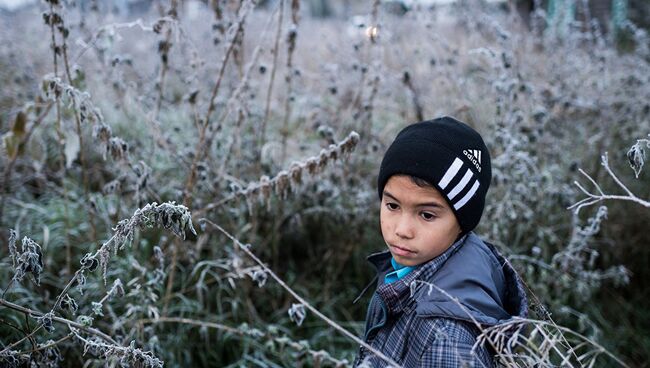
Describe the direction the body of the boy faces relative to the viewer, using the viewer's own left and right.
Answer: facing the viewer and to the left of the viewer

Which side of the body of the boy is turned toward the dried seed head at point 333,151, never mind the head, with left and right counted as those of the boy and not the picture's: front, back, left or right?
right

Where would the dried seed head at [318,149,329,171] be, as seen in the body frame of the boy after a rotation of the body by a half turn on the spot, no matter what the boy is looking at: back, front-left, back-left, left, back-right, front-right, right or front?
left

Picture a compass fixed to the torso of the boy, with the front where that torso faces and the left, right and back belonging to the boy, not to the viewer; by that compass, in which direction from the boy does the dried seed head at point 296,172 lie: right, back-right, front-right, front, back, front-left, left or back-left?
right

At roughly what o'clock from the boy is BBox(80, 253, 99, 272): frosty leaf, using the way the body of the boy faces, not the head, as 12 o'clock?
The frosty leaf is roughly at 1 o'clock from the boy.

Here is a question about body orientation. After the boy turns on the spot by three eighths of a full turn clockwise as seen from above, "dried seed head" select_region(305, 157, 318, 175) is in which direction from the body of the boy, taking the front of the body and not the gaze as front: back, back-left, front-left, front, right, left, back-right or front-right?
front-left

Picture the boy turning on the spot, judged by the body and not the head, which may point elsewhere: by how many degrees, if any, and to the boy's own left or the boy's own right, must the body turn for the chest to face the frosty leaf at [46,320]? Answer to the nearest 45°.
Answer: approximately 45° to the boy's own right

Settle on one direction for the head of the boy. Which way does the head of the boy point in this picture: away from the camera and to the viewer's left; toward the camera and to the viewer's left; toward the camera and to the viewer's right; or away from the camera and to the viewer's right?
toward the camera and to the viewer's left
